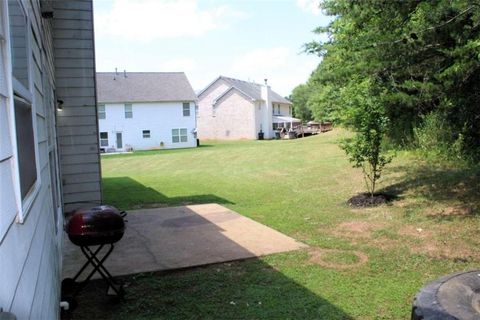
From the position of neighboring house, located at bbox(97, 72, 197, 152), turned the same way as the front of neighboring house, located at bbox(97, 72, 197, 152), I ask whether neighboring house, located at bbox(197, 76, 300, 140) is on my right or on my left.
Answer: on my right

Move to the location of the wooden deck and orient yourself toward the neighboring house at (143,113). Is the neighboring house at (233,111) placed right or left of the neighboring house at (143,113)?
right

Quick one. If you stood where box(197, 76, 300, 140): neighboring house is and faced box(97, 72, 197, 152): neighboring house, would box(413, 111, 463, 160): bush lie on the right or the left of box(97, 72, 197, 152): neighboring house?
left

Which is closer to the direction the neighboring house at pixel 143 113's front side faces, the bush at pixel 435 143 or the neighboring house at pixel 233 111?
the neighboring house

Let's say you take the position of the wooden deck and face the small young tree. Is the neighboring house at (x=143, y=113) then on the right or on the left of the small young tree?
right

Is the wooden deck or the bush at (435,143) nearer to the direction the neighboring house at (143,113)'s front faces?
the wooden deck

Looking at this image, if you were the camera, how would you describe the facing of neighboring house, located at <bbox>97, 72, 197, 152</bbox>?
facing away from the viewer

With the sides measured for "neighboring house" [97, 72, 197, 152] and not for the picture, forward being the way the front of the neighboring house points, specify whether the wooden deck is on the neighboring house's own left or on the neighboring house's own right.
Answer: on the neighboring house's own right

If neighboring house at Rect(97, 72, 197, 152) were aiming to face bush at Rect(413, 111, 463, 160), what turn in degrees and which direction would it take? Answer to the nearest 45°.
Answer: approximately 180°

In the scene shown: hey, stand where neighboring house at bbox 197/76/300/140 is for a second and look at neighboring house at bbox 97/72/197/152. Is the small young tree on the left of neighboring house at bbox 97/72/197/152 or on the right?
left
